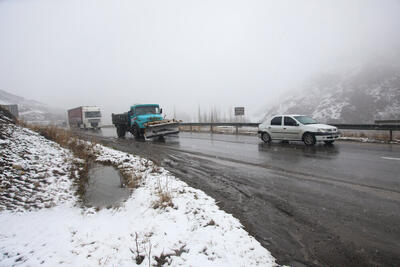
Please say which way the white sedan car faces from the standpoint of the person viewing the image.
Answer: facing the viewer and to the right of the viewer

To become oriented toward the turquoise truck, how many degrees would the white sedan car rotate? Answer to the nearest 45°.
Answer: approximately 135° to its right

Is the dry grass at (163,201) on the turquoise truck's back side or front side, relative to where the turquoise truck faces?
on the front side

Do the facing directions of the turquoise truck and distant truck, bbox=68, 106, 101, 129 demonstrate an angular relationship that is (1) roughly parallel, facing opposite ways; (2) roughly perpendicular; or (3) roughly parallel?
roughly parallel

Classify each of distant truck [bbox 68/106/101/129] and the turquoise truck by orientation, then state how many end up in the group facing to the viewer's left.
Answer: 0

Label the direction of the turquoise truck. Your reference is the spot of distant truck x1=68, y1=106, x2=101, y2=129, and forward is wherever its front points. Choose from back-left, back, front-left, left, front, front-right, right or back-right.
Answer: front-right

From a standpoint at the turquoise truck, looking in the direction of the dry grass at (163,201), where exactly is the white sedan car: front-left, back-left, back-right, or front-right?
front-left

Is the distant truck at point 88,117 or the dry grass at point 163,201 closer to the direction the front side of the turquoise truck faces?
the dry grass

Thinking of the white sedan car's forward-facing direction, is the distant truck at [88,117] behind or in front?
behind

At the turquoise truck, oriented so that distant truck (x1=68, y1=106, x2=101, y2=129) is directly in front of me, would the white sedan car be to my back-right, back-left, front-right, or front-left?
back-right

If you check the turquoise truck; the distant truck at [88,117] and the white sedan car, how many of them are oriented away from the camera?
0

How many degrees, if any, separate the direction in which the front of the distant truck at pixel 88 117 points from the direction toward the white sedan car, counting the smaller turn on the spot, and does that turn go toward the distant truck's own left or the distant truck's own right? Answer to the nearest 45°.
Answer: approximately 45° to the distant truck's own right

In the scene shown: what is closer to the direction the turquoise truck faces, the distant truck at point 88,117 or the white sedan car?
the white sedan car
